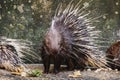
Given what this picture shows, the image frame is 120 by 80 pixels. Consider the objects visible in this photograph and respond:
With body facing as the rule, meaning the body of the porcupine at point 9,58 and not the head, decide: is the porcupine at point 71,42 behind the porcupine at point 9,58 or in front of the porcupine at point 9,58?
behind

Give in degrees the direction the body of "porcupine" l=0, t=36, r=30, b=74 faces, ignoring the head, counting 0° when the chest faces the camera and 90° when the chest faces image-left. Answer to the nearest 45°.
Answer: approximately 90°
